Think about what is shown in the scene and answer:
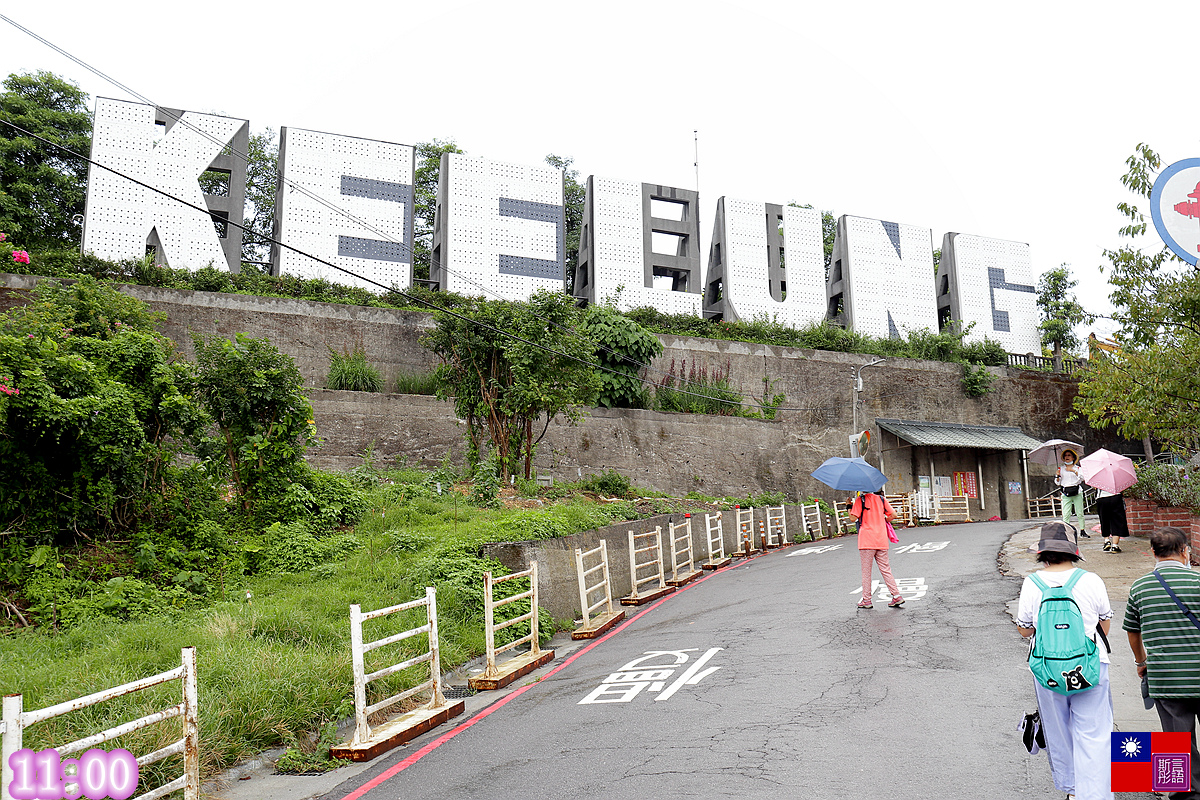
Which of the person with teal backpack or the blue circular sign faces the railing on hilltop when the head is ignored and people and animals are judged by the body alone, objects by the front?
the person with teal backpack

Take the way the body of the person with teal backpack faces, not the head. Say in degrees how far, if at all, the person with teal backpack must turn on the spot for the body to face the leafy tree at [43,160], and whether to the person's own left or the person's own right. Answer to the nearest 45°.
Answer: approximately 90° to the person's own left

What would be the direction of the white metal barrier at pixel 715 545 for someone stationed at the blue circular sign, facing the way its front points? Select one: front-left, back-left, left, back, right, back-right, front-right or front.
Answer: back-right

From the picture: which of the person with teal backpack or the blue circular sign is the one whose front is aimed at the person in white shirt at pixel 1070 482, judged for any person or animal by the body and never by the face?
the person with teal backpack

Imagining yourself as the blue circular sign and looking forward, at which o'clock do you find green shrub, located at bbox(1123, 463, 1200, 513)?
The green shrub is roughly at 6 o'clock from the blue circular sign.

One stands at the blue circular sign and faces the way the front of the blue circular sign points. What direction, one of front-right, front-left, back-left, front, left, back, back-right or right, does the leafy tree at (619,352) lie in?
back-right

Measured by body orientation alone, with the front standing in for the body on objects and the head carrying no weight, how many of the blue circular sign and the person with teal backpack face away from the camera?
1

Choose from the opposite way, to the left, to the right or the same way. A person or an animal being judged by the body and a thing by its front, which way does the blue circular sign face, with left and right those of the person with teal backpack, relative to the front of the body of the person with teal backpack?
the opposite way

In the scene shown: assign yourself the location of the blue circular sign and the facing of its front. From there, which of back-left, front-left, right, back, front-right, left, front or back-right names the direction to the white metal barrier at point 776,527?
back-right

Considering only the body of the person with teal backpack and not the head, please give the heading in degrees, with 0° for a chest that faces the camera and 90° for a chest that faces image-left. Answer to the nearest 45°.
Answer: approximately 180°

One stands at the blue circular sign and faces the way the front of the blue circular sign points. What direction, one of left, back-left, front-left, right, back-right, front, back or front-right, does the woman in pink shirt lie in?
back-right

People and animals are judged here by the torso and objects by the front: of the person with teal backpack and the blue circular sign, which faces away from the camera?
the person with teal backpack

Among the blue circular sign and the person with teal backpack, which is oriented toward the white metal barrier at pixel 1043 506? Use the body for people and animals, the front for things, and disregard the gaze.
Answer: the person with teal backpack
